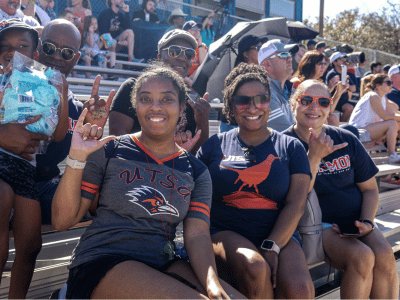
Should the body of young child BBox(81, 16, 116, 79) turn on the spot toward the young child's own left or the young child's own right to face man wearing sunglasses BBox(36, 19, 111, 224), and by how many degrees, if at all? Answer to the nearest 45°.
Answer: approximately 45° to the young child's own right

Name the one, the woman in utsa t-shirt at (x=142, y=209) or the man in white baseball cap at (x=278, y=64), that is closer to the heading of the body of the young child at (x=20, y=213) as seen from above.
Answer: the woman in utsa t-shirt

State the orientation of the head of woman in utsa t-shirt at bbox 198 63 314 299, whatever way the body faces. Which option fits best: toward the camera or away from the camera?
toward the camera

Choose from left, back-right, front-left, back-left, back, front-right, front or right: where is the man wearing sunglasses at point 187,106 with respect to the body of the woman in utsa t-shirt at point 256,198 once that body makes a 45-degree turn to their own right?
right

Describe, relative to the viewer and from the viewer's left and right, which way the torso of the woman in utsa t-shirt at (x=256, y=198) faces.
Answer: facing the viewer

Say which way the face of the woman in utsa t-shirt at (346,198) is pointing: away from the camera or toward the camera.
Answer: toward the camera

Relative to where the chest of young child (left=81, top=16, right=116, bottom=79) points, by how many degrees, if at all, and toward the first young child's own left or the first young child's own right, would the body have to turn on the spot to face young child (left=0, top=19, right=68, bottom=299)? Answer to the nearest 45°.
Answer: approximately 45° to the first young child's own right

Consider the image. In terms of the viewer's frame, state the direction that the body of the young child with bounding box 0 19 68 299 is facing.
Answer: toward the camera

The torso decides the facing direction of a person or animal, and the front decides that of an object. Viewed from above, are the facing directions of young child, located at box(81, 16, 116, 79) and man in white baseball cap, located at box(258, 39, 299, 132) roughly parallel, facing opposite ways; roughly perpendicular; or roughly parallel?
roughly parallel

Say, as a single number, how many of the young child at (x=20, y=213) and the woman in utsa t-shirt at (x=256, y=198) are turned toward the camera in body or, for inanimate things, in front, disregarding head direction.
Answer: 2

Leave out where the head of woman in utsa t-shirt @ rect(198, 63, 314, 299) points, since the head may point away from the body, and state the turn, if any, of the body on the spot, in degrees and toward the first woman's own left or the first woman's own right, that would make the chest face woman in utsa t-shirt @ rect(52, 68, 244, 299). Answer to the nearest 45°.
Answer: approximately 45° to the first woman's own right
